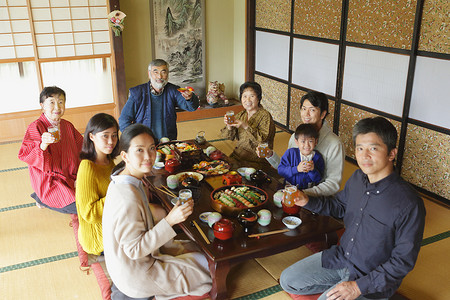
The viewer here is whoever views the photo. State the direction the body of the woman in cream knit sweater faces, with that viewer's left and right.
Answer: facing to the right of the viewer

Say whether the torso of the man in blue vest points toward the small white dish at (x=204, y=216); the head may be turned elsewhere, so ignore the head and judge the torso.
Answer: yes

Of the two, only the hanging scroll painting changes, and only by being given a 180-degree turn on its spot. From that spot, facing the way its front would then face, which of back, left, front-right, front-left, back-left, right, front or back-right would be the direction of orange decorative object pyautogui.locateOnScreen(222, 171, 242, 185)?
back

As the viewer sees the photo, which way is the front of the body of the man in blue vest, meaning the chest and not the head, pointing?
toward the camera

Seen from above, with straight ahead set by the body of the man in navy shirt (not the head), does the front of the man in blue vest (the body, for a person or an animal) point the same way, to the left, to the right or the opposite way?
to the left

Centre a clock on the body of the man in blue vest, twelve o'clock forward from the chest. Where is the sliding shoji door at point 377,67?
The sliding shoji door is roughly at 9 o'clock from the man in blue vest.

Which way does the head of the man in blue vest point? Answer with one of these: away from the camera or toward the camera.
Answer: toward the camera

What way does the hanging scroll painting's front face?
toward the camera

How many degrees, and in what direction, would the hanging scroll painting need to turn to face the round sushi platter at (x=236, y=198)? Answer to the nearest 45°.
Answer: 0° — it already faces it

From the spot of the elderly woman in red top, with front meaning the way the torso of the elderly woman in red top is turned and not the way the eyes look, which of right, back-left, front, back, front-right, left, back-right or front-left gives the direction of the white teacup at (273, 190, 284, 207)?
front

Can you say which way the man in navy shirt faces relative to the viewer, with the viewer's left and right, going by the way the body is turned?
facing the viewer and to the left of the viewer

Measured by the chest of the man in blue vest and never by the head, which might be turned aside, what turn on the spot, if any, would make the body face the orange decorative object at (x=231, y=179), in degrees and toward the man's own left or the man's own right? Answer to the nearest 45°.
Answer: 0° — they already face it

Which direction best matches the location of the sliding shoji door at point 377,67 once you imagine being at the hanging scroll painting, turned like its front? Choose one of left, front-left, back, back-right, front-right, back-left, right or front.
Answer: front-left

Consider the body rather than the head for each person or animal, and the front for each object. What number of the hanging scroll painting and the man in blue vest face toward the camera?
2

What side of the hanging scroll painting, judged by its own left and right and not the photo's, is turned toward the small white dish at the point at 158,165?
front
